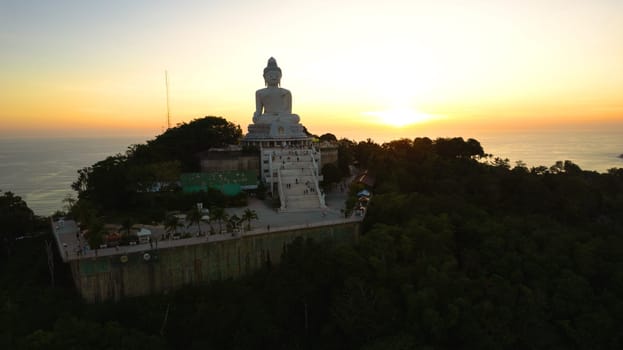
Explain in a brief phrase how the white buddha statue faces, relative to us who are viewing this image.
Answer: facing the viewer

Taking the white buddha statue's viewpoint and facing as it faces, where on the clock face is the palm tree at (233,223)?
The palm tree is roughly at 12 o'clock from the white buddha statue.

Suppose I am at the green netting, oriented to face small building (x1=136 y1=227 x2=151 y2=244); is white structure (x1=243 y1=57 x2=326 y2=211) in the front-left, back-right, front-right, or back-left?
back-left

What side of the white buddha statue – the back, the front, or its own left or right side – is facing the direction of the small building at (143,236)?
front

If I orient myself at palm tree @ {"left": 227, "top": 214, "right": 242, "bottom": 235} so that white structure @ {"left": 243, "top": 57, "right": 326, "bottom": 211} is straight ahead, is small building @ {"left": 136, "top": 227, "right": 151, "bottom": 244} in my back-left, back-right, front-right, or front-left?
back-left

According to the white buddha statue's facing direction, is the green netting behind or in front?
in front

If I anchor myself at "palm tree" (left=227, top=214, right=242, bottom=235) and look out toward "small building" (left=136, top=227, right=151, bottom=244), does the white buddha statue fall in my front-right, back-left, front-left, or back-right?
back-right
